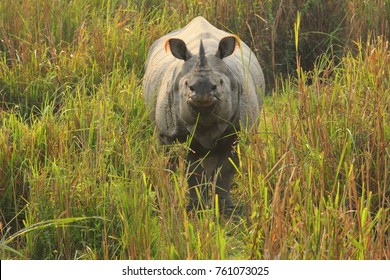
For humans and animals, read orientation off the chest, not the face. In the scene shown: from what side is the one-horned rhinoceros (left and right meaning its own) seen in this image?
front
